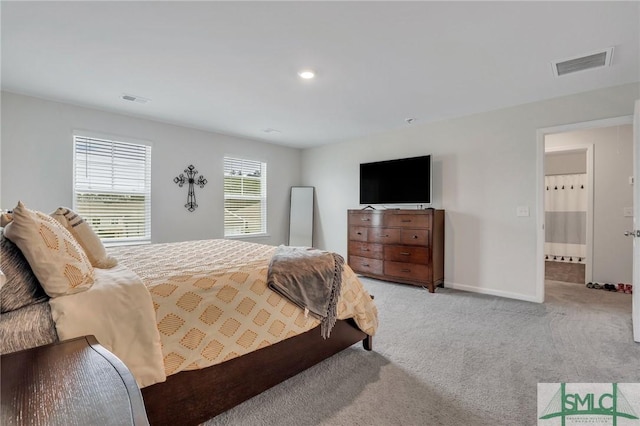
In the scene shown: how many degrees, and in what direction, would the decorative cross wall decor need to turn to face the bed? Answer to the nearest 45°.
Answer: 0° — it already faces it

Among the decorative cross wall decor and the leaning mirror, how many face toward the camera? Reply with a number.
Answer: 2

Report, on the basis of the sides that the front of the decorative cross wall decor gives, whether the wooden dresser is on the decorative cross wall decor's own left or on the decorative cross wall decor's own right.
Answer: on the decorative cross wall decor's own left

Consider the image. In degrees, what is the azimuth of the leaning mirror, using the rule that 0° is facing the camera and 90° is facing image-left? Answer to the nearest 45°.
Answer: approximately 0°

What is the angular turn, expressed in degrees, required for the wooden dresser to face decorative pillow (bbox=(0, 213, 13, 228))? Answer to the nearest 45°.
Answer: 0° — it already faces it

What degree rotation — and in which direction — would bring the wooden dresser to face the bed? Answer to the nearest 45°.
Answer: approximately 45° to its left

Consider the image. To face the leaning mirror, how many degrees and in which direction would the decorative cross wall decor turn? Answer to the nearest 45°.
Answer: approximately 90° to its left
